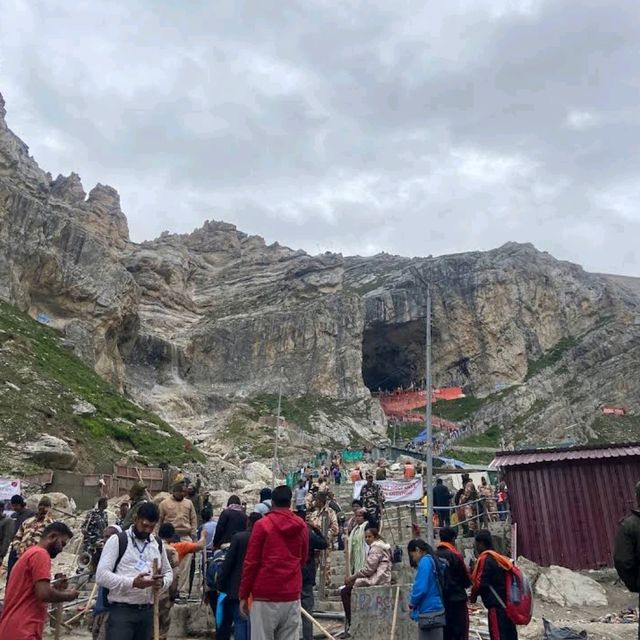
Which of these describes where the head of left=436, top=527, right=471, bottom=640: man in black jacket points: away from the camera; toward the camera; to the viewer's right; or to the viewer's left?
away from the camera

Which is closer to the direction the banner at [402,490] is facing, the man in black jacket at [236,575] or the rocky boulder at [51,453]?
the man in black jacket

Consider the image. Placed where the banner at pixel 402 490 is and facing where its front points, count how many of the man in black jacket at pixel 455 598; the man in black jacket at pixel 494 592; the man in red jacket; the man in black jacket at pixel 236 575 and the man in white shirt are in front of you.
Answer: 5

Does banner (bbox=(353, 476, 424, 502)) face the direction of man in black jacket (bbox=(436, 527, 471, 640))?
yes

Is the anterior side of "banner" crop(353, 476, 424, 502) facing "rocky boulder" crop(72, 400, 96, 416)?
no

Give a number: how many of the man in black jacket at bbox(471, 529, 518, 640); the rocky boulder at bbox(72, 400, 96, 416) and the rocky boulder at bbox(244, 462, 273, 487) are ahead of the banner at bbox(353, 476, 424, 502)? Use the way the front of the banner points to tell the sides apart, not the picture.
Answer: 1

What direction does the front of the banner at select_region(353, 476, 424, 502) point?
toward the camera

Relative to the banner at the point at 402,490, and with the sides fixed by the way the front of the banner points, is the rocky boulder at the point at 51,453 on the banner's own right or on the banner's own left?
on the banner's own right

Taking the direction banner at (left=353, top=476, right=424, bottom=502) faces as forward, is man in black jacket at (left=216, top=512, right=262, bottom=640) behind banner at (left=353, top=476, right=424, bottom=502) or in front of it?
in front

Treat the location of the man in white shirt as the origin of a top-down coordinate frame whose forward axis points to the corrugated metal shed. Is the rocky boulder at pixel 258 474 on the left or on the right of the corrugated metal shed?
left

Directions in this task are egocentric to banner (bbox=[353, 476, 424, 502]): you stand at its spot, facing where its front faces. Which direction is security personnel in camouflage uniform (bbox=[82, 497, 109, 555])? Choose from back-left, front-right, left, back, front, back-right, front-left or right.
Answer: front-right

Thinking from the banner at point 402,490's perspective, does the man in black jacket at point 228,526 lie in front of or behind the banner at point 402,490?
in front

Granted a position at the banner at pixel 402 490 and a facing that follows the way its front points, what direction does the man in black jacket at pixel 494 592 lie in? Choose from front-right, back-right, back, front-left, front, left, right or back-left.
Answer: front

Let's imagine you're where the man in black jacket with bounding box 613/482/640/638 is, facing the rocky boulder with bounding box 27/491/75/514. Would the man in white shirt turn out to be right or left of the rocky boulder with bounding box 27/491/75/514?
left

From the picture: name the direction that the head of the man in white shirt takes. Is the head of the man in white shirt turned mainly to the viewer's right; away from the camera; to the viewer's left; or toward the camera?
toward the camera

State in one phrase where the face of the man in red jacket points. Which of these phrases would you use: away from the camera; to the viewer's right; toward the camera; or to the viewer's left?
away from the camera

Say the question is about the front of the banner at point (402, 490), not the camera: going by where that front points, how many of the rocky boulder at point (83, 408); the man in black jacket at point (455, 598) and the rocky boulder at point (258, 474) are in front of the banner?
1

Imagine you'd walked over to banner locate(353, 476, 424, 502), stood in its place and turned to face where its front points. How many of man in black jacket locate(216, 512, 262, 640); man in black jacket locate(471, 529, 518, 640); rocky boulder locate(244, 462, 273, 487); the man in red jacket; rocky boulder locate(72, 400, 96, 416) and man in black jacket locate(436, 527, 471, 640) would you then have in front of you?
4

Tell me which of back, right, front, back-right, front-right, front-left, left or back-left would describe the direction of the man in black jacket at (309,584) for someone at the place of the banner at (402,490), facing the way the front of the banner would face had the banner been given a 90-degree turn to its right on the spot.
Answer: left

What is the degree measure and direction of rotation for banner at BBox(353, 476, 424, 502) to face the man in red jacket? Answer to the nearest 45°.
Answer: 0° — it already faces them

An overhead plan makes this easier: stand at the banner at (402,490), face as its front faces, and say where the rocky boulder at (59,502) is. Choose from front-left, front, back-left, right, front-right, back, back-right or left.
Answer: right
